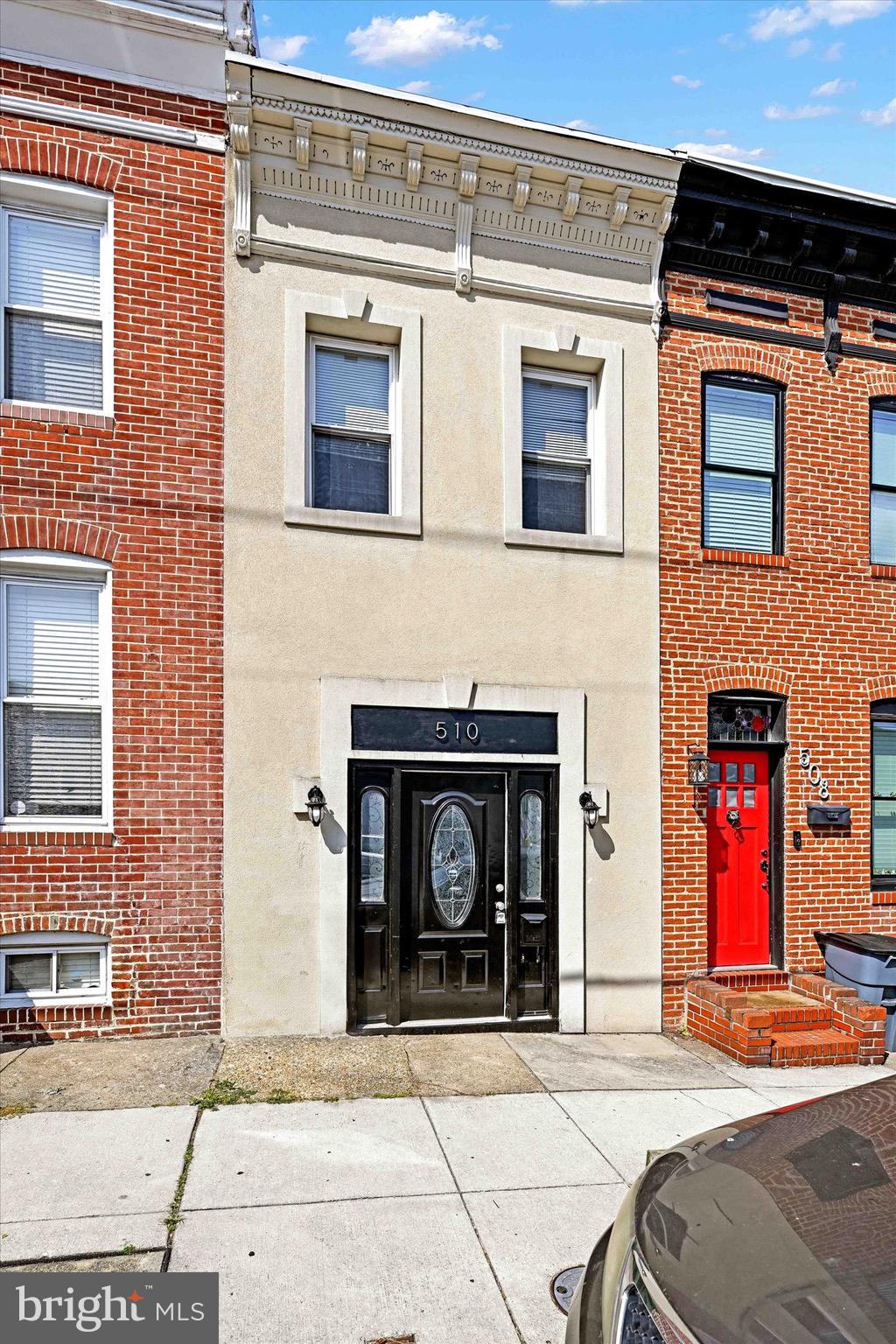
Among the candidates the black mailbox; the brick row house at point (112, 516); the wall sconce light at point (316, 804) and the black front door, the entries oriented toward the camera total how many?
4

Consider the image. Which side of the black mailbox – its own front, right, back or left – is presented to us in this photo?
front

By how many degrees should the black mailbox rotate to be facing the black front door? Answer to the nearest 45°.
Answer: approximately 45° to its right

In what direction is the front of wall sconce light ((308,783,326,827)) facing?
toward the camera

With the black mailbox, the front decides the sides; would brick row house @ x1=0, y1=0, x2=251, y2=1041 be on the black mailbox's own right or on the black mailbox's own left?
on the black mailbox's own right

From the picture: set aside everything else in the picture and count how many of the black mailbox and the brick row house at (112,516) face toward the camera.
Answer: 2

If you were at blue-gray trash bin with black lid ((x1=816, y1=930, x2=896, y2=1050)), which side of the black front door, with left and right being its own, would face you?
left

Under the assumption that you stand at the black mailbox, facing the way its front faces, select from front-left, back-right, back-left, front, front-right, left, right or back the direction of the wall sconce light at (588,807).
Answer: front-right

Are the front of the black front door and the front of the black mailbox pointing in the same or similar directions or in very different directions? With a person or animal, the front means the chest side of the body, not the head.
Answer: same or similar directions

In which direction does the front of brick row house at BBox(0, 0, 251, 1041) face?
toward the camera

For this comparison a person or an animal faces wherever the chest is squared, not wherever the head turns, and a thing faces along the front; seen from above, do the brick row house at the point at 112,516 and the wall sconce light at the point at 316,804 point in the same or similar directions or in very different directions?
same or similar directions
